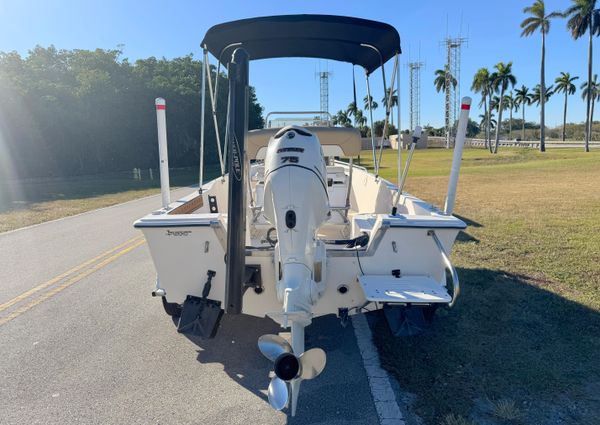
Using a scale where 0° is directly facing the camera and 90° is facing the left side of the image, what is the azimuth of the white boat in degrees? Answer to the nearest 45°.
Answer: approximately 180°

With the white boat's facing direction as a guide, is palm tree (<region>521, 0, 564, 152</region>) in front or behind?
in front

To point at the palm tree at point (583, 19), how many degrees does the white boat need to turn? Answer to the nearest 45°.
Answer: approximately 45° to its right
